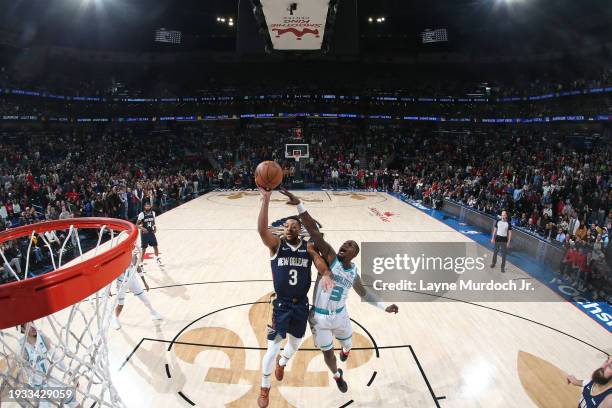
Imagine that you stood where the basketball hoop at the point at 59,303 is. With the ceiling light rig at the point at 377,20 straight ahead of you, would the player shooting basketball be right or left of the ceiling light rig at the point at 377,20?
right

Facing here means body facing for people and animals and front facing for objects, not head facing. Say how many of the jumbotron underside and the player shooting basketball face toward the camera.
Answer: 2

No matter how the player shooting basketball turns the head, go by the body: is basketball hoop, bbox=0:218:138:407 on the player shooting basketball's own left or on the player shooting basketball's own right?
on the player shooting basketball's own right

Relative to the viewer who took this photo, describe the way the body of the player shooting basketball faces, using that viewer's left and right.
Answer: facing the viewer

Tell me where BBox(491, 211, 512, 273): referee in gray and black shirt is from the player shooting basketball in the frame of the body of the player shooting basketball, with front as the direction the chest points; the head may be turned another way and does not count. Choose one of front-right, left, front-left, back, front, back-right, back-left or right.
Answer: back-left

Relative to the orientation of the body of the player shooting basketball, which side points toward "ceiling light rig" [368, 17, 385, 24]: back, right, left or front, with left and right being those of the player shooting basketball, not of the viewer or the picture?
back

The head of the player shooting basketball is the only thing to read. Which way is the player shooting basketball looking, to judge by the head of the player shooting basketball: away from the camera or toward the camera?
toward the camera
